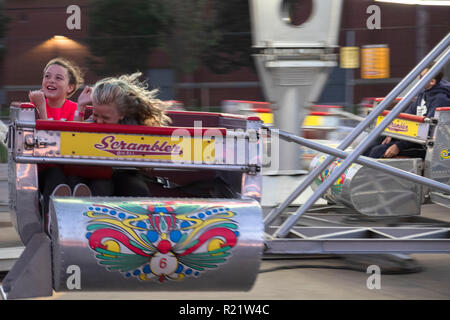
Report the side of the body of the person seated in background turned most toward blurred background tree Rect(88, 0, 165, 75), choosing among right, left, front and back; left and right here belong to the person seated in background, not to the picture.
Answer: right

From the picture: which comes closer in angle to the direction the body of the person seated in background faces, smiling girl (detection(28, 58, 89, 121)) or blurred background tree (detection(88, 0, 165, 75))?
the smiling girl

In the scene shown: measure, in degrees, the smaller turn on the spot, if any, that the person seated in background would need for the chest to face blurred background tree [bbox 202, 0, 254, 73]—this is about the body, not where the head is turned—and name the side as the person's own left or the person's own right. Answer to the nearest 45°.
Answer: approximately 135° to the person's own right

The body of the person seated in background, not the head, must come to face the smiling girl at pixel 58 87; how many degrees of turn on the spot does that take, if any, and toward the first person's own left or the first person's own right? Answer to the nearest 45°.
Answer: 0° — they already face them

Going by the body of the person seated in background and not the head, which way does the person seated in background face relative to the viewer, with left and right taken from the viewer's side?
facing the viewer and to the left of the viewer

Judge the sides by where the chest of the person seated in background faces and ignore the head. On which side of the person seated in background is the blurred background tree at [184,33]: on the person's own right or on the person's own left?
on the person's own right
